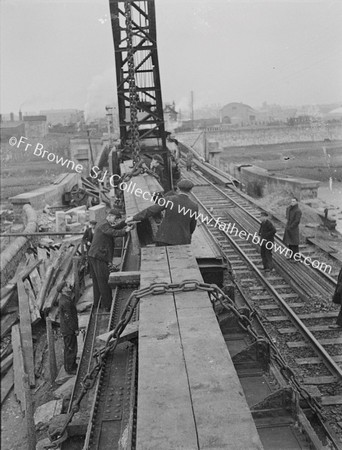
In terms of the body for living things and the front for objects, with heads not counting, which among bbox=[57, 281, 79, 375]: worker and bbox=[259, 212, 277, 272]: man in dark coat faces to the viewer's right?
the worker

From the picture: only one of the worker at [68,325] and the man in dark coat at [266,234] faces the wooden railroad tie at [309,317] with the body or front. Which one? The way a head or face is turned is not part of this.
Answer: the worker

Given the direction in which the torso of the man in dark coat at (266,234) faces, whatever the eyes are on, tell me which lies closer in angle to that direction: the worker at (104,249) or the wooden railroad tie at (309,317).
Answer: the worker

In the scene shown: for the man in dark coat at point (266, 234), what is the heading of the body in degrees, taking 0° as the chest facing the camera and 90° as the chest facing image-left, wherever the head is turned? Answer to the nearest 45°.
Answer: approximately 90°

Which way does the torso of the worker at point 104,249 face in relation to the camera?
to the viewer's right

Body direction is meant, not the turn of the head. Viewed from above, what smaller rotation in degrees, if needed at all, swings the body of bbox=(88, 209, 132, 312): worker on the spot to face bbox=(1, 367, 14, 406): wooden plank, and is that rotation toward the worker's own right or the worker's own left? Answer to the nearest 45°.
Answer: approximately 90° to the worker's own right

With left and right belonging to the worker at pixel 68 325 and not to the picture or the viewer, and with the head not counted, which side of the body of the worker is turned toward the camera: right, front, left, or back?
right
